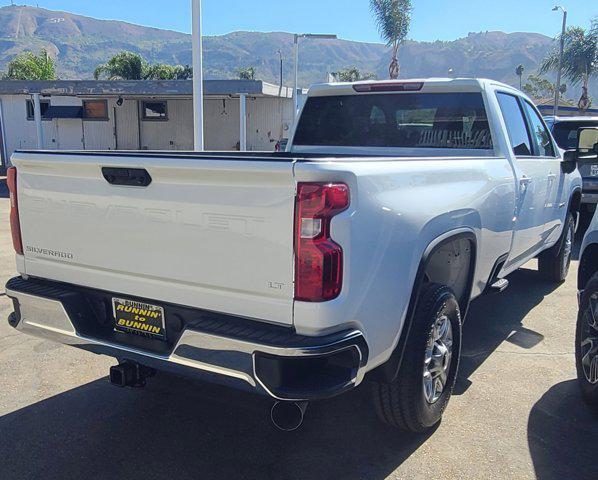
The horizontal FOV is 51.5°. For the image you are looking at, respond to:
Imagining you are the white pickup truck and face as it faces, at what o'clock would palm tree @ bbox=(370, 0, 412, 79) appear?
The palm tree is roughly at 11 o'clock from the white pickup truck.

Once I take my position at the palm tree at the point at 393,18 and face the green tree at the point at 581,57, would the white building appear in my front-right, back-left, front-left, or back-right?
back-right

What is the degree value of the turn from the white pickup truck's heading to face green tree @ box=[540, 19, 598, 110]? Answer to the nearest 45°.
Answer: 0° — it already faces it

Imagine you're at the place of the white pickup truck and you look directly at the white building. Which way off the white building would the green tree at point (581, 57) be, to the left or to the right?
right

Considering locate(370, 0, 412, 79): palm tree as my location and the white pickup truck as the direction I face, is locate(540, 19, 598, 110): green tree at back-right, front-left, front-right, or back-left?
back-left

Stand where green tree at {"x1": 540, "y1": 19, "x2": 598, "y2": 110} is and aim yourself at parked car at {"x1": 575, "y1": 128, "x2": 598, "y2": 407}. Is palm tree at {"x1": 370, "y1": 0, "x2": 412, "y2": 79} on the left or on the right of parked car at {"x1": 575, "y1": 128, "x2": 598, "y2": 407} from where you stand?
right

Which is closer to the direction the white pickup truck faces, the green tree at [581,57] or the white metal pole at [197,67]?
the green tree

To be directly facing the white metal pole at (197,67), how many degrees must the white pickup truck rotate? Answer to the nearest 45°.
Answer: approximately 45° to its left

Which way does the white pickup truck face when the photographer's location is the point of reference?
facing away from the viewer and to the right of the viewer
